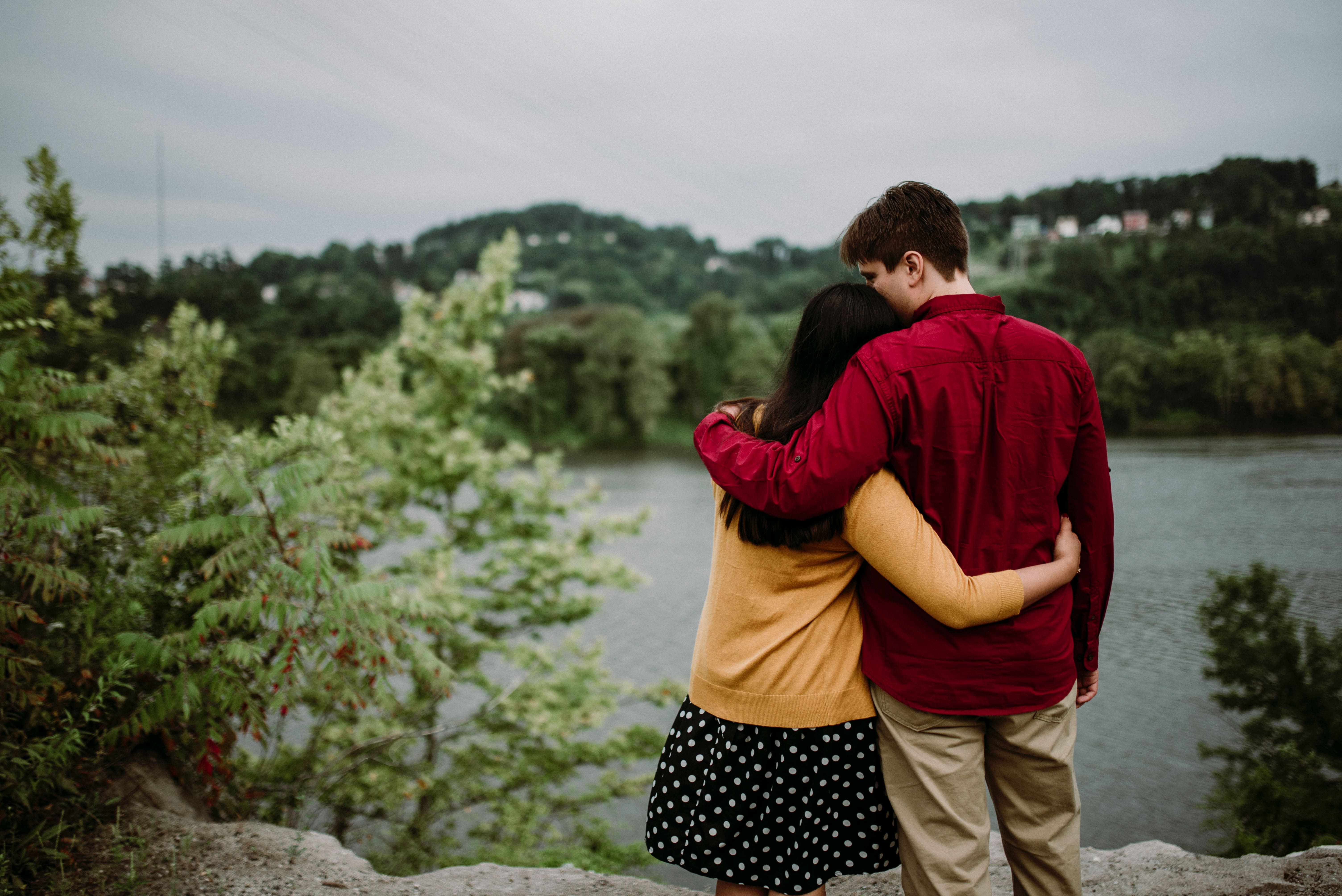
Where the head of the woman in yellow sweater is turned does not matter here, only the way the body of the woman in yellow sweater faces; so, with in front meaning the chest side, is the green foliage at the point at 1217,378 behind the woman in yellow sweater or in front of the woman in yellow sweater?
in front

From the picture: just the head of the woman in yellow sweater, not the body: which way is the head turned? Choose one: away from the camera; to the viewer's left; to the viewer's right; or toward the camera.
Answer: away from the camera

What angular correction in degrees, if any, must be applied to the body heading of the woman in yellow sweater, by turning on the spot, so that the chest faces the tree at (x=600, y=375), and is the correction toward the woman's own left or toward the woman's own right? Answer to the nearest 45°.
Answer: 0° — they already face it

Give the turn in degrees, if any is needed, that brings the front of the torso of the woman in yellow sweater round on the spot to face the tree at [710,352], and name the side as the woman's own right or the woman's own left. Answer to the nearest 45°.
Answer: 0° — they already face it

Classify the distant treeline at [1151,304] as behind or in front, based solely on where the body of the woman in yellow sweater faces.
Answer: in front

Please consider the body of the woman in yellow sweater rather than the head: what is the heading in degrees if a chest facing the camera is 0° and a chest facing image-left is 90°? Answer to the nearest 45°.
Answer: approximately 180°

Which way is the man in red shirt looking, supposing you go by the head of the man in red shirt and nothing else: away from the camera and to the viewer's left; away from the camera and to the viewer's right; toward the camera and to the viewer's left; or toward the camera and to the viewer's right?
away from the camera and to the viewer's left

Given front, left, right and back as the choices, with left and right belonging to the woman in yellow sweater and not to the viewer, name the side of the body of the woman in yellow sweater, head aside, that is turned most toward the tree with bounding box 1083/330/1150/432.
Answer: front

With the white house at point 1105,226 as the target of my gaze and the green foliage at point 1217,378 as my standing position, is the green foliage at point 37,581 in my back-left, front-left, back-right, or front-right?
back-left
